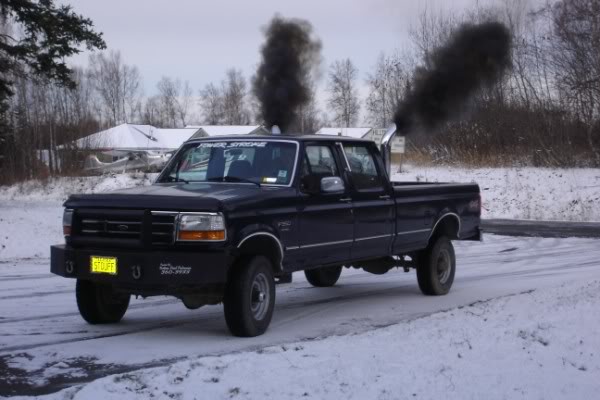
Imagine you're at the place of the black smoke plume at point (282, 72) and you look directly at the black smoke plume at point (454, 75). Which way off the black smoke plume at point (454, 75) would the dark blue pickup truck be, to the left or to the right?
right

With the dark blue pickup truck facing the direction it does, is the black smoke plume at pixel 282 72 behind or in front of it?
behind

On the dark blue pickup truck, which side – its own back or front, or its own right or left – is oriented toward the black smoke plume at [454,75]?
back

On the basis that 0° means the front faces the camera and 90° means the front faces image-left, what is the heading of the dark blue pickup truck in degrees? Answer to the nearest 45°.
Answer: approximately 45°
